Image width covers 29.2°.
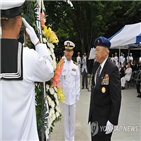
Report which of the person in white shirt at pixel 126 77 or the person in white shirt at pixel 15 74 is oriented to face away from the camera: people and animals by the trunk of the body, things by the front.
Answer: the person in white shirt at pixel 15 74

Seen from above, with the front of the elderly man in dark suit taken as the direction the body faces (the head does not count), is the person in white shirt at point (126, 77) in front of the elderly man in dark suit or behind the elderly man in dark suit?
behind

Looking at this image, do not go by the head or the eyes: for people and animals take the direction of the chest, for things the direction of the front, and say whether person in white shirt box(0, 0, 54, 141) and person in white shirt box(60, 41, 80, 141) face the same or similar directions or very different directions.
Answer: very different directions

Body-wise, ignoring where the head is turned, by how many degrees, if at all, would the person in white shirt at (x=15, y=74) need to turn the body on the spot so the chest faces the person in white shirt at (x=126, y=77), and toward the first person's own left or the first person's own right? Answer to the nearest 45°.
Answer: approximately 45° to the first person's own right

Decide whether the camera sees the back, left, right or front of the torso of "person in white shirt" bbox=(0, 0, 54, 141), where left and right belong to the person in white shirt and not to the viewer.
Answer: back
